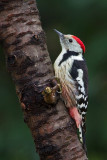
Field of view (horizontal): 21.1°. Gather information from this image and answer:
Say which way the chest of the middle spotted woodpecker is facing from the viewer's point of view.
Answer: to the viewer's left
